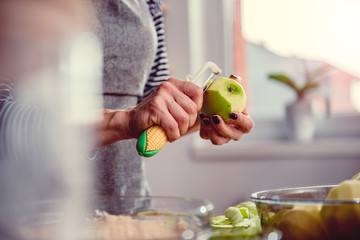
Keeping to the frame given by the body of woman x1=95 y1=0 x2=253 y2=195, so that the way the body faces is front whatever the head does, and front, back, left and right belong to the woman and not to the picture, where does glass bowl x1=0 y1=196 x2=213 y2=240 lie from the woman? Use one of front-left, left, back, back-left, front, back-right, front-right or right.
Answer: front-right

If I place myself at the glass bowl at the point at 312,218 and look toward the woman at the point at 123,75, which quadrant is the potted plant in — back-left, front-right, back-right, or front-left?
front-right

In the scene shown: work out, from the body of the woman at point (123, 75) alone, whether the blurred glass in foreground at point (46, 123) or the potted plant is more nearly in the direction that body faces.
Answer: the blurred glass in foreground

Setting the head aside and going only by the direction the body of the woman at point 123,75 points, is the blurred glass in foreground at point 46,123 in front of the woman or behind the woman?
in front

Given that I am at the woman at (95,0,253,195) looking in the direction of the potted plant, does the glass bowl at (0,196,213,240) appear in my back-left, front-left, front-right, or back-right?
back-right

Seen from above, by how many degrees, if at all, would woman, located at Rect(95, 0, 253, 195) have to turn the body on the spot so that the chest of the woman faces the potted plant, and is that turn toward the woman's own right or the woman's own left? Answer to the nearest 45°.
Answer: approximately 90° to the woman's own left
